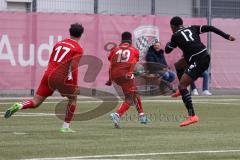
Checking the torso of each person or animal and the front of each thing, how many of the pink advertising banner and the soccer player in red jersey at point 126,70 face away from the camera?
1

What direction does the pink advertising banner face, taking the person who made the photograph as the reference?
facing the viewer

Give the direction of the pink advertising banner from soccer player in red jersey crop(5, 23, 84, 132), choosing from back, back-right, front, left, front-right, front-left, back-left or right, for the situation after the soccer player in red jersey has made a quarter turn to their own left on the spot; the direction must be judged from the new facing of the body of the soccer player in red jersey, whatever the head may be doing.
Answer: front-right

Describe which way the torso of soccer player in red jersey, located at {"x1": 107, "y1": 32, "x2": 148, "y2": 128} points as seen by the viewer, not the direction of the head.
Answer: away from the camera

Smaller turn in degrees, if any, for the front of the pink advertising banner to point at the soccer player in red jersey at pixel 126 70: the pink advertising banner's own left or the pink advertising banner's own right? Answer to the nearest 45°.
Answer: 0° — it already faces them

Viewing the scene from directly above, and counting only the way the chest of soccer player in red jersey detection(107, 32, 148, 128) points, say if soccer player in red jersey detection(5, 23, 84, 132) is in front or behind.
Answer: behind

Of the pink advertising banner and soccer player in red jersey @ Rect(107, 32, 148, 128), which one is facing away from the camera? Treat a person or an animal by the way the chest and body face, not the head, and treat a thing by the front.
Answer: the soccer player in red jersey

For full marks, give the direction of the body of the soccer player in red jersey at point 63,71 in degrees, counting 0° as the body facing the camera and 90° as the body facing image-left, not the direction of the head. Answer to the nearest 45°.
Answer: approximately 225°

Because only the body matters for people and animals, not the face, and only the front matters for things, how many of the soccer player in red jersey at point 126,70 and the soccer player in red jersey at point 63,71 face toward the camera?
0

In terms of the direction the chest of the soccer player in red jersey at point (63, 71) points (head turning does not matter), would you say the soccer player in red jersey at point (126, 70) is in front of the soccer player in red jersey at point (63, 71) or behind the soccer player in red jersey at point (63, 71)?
in front

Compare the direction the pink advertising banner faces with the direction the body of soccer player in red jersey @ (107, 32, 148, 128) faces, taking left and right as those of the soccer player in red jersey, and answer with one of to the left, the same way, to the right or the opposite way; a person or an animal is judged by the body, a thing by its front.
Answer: the opposite way
